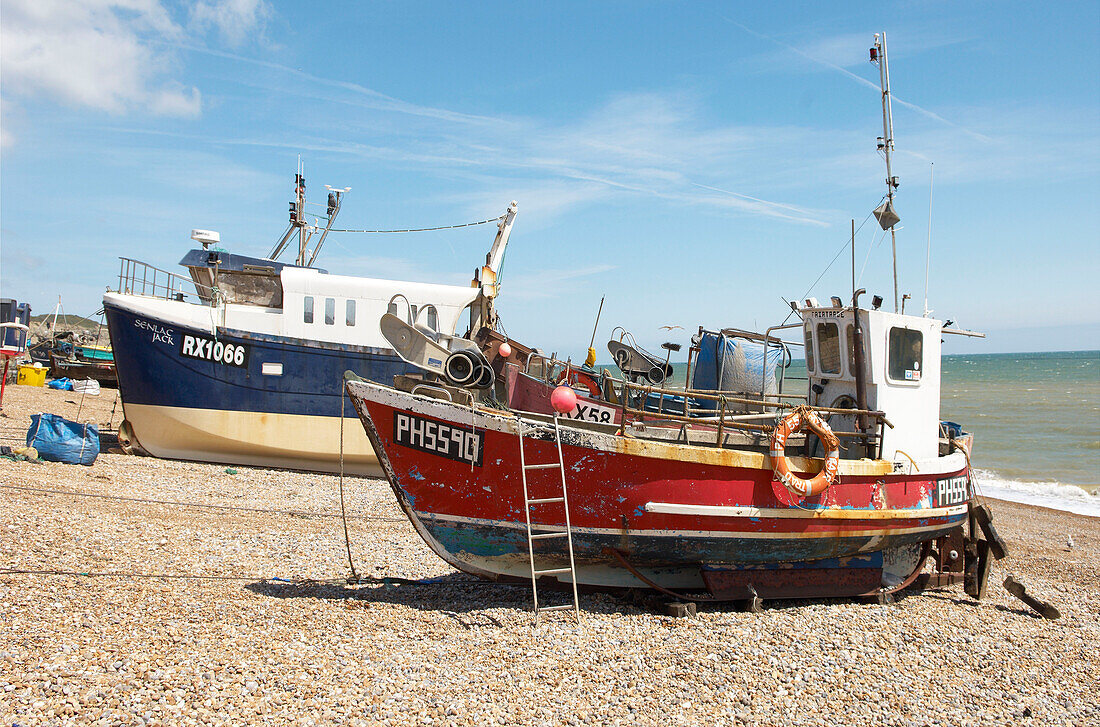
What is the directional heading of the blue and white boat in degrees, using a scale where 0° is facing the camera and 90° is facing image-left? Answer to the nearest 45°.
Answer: approximately 90°

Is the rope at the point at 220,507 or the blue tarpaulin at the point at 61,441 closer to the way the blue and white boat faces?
the blue tarpaulin

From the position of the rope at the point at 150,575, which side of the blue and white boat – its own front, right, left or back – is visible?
left

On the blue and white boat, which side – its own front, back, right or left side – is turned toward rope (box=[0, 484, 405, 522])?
left

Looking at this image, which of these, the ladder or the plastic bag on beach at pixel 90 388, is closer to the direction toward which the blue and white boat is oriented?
the plastic bag on beach

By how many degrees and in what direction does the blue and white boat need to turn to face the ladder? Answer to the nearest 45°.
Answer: approximately 90° to its left

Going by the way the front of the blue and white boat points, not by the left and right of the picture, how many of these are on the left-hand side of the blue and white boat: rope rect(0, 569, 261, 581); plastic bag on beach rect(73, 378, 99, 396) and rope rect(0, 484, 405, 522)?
2

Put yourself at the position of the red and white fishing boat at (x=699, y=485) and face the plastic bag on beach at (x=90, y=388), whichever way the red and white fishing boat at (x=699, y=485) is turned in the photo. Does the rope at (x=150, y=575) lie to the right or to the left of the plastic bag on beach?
left

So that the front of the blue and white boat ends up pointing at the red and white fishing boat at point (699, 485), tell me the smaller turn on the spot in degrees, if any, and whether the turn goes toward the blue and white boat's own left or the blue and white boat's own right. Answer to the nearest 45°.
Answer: approximately 135° to the blue and white boat's own left

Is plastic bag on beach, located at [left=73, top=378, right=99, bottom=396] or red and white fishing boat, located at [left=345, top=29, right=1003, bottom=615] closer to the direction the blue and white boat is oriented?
the plastic bag on beach

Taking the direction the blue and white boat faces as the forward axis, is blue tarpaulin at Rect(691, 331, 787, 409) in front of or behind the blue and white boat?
behind
